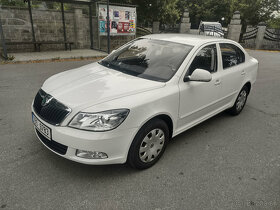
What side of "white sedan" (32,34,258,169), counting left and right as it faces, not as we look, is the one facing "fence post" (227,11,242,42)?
back

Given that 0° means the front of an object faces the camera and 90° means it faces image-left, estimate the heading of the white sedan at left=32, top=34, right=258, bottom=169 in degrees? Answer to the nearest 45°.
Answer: approximately 45°

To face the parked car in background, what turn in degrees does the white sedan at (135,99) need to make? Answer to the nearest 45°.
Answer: approximately 135° to its right

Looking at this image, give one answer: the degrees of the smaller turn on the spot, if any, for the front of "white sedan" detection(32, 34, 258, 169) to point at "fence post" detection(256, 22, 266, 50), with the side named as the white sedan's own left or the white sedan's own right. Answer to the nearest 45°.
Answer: approximately 180°

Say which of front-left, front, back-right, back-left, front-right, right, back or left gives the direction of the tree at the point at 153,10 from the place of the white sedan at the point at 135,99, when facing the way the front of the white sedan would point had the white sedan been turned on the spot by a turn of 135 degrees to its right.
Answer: front

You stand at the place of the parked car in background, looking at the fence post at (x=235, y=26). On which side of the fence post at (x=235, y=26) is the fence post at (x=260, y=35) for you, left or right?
right
